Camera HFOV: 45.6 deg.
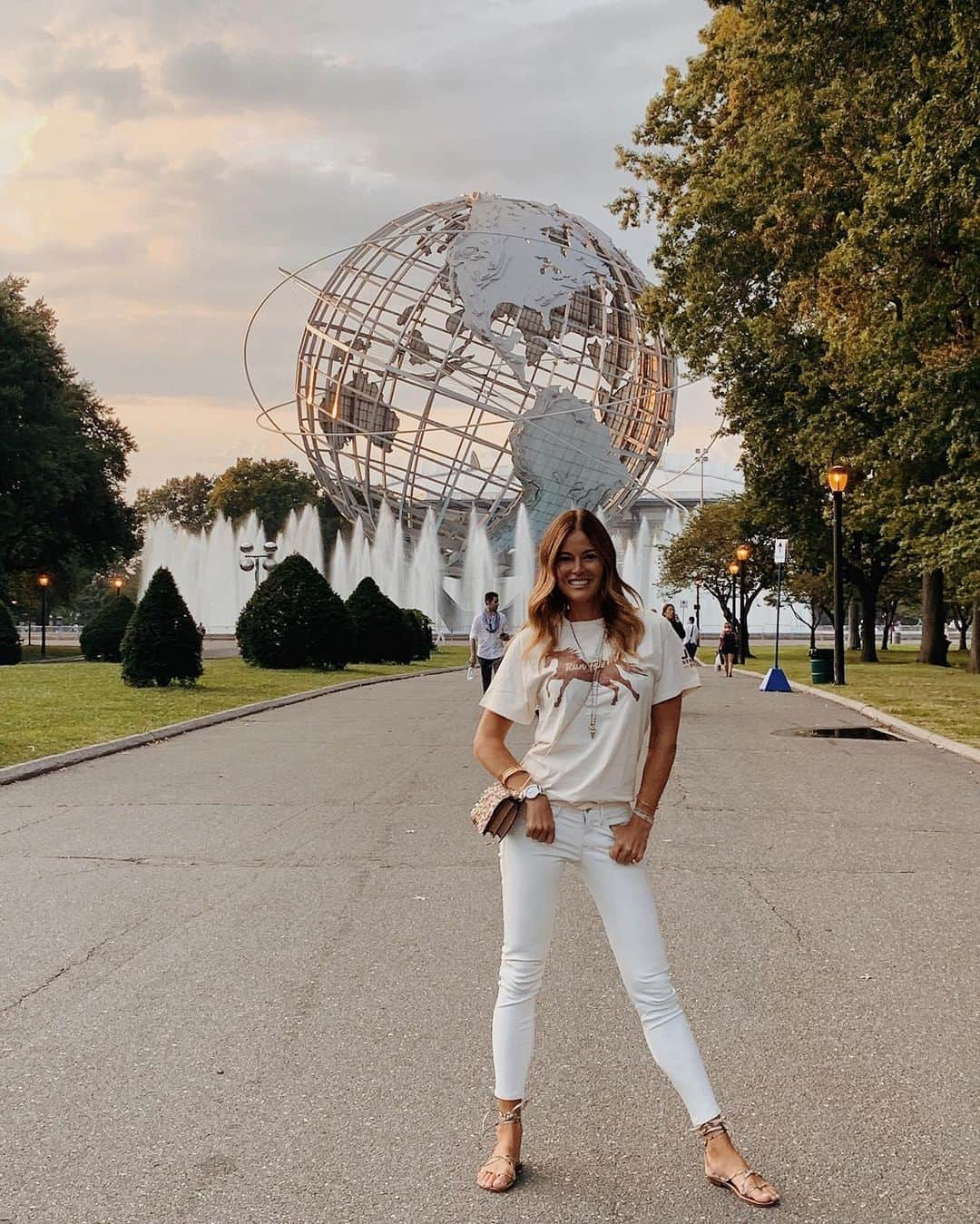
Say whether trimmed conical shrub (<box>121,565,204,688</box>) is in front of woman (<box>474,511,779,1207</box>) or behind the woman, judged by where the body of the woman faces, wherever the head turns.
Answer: behind

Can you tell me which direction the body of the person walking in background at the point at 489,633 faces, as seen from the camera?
toward the camera

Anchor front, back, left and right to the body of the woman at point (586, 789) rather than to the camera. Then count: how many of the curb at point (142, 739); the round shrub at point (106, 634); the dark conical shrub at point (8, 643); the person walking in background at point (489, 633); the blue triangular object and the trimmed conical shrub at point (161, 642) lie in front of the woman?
0

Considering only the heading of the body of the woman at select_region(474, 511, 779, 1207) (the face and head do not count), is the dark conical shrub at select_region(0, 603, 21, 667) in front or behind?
behind

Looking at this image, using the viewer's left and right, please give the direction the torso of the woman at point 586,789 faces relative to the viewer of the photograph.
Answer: facing the viewer

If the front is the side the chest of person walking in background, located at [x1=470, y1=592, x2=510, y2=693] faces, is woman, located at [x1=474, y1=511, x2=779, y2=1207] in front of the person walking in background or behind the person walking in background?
in front

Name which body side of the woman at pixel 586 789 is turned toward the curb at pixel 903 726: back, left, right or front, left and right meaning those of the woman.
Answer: back

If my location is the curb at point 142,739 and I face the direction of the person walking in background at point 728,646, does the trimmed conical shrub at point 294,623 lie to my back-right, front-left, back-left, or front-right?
front-left

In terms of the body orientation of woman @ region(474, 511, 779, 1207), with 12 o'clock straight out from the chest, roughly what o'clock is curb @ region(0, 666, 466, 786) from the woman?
The curb is roughly at 5 o'clock from the woman.

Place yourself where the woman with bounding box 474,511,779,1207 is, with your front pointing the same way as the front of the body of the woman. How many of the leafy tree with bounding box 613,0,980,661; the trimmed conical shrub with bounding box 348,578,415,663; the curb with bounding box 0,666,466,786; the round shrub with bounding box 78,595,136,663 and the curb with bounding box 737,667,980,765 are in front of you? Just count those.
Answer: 0

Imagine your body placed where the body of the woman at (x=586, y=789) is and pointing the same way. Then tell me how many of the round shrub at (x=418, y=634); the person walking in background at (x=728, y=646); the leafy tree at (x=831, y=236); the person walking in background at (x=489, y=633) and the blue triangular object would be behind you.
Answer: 5

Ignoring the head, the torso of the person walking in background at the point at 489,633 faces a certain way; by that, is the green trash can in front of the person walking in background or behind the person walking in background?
behind

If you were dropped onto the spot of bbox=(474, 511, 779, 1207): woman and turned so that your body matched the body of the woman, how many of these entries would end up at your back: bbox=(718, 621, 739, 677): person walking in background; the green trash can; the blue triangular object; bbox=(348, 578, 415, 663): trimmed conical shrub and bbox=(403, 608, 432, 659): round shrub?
5

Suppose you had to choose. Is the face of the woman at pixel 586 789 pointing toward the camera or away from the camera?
toward the camera

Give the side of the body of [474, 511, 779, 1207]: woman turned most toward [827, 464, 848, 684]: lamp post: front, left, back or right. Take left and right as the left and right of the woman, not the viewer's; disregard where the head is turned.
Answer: back

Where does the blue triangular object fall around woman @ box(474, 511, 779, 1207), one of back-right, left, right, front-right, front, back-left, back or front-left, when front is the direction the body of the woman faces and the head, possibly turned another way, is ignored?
back

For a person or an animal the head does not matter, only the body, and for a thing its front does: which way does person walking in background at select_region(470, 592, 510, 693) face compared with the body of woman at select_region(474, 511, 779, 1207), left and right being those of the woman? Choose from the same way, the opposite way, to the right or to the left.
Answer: the same way
